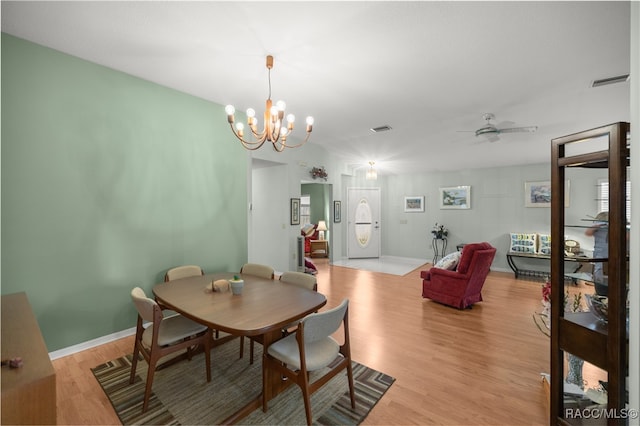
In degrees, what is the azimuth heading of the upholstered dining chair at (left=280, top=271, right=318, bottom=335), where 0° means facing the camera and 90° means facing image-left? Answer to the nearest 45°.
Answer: approximately 45°

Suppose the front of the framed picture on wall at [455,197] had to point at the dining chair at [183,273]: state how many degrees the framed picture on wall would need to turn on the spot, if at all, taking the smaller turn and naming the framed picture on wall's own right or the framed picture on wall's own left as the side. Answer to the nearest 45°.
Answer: approximately 45° to the framed picture on wall's own right

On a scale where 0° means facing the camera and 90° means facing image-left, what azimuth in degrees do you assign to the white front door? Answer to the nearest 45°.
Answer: approximately 0°

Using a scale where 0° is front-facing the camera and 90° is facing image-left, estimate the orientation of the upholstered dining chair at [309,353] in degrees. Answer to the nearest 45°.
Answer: approximately 135°

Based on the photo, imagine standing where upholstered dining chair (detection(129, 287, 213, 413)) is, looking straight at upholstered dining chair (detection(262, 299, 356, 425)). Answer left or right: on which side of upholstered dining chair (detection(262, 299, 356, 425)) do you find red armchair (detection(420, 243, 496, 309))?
left
